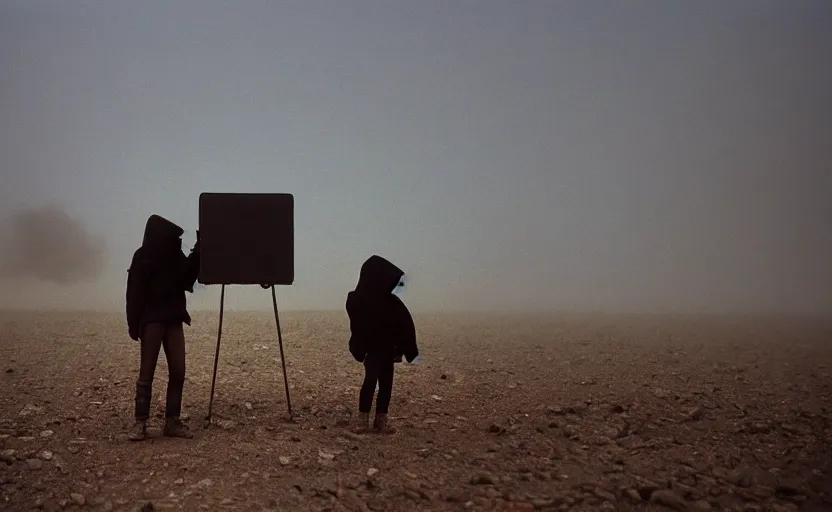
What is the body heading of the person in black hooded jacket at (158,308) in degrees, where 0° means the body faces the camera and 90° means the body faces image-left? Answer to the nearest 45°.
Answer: approximately 315°

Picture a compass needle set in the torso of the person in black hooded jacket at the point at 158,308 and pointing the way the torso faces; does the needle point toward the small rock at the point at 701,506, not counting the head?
yes

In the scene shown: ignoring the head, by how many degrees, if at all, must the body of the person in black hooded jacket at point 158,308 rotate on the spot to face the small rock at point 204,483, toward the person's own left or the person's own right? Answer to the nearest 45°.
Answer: approximately 45° to the person's own right

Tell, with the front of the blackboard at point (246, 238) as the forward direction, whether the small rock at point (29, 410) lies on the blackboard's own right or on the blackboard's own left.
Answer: on the blackboard's own right

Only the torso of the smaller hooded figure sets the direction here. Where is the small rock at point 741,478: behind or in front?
in front

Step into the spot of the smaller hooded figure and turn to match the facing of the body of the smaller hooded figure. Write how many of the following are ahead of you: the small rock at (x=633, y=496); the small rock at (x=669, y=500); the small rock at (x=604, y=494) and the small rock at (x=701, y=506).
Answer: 4

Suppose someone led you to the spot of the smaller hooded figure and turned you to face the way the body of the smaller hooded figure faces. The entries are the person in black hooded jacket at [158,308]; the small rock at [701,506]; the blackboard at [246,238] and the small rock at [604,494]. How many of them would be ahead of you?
2
